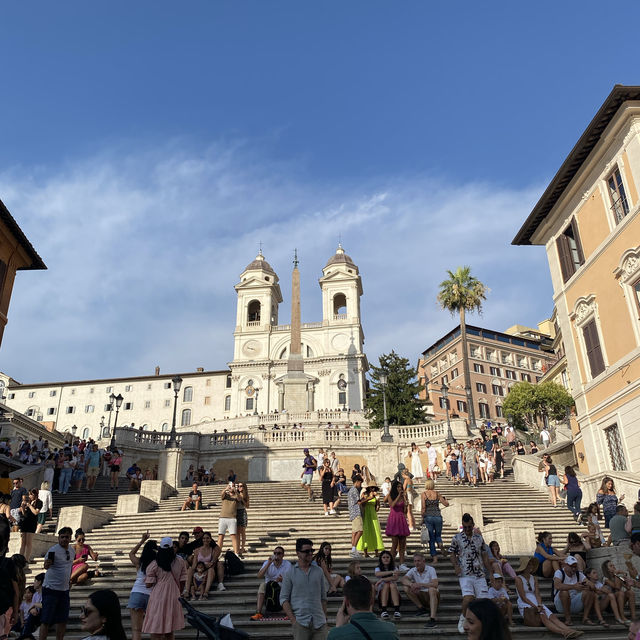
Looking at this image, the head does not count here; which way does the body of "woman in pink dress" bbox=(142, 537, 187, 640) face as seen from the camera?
away from the camera

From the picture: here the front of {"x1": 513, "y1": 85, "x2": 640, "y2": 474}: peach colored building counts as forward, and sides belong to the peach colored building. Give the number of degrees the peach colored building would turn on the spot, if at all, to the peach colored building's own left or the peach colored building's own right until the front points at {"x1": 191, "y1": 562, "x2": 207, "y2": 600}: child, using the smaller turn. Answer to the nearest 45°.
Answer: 0° — it already faces them

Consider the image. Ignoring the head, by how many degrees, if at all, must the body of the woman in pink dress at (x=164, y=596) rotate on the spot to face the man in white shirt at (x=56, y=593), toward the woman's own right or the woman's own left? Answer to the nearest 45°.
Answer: approximately 45° to the woman's own left

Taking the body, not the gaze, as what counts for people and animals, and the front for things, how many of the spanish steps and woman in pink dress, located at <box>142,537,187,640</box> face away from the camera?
1

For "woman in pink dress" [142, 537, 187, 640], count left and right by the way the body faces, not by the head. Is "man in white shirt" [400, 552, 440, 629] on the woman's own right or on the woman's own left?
on the woman's own right

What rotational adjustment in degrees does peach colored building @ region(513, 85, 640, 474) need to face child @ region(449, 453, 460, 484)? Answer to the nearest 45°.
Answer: approximately 45° to its right

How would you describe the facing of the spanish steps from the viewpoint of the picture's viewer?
facing the viewer

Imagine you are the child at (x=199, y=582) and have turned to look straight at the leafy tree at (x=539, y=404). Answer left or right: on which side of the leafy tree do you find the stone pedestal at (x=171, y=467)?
left

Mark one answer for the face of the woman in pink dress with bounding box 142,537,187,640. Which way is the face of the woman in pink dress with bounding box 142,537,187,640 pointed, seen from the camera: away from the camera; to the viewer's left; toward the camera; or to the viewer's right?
away from the camera

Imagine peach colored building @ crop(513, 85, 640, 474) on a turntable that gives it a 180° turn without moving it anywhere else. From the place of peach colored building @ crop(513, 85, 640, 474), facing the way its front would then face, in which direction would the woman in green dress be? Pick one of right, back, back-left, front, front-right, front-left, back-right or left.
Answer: back

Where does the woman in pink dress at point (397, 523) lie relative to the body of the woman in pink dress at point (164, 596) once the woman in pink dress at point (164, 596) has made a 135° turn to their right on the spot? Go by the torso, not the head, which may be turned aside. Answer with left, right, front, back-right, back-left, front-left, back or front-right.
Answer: left

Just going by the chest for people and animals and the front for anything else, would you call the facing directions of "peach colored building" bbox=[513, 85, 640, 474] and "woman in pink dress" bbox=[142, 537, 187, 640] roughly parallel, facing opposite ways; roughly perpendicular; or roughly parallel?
roughly perpendicular

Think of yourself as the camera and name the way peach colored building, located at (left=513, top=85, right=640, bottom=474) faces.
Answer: facing the viewer and to the left of the viewer

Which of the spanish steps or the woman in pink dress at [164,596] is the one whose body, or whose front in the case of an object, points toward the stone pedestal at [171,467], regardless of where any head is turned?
the woman in pink dress
